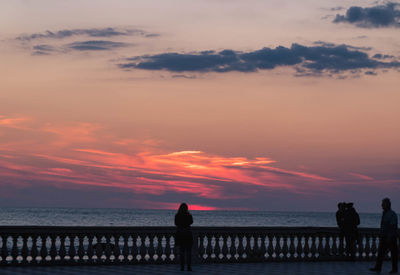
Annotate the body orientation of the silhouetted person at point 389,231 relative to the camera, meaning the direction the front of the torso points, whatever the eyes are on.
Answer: to the viewer's left

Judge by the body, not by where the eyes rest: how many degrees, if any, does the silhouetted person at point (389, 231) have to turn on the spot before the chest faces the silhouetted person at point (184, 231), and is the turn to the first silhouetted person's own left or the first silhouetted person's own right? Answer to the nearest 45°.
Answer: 0° — they already face them

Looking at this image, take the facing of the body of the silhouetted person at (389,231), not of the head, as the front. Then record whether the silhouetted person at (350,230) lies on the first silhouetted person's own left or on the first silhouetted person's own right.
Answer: on the first silhouetted person's own right
